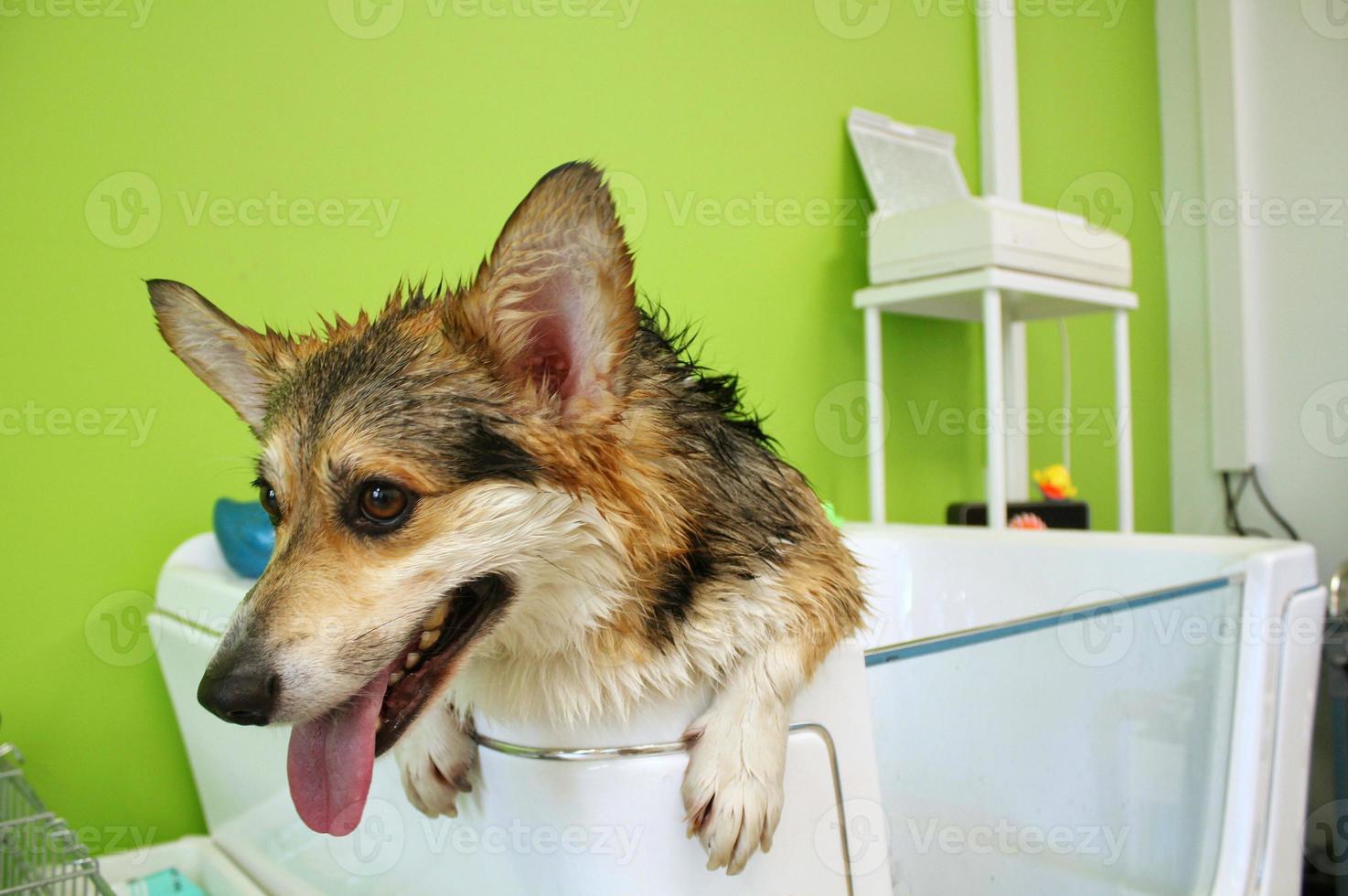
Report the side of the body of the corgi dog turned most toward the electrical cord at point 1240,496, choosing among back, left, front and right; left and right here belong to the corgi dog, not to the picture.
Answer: back

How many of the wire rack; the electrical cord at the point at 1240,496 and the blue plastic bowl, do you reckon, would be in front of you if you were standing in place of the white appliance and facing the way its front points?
1

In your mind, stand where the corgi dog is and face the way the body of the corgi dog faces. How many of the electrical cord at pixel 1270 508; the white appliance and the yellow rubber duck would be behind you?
3

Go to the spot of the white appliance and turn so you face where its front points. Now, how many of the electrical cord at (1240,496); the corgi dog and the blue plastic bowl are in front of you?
1
